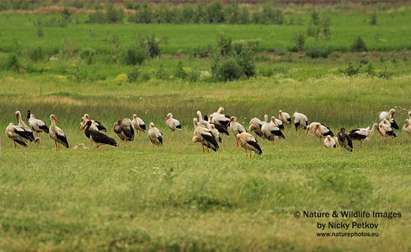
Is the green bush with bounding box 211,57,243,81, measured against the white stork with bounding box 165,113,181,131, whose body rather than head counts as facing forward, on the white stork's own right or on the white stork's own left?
on the white stork's own right

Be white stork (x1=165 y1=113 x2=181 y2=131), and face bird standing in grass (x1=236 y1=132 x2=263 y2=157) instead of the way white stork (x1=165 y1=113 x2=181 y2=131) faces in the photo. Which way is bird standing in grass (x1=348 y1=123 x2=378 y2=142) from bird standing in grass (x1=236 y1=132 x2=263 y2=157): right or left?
left

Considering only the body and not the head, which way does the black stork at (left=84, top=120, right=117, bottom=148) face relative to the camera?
to the viewer's left

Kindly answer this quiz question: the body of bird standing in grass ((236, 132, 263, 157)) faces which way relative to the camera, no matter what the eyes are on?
to the viewer's left

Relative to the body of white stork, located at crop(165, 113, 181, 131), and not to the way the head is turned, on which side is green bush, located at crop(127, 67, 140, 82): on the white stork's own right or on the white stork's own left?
on the white stork's own right

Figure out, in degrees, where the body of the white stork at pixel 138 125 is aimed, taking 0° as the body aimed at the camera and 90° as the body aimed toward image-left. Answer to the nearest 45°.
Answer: approximately 90°

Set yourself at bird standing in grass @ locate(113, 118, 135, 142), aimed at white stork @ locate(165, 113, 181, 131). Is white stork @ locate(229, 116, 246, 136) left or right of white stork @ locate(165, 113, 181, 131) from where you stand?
right

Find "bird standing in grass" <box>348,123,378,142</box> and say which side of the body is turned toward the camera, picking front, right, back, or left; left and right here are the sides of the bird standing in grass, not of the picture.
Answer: right

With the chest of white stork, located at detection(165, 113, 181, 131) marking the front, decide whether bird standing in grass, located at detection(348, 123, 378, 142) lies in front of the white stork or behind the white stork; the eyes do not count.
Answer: behind

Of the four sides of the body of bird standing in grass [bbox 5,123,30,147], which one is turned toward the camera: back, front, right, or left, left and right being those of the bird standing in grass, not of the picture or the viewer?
left
